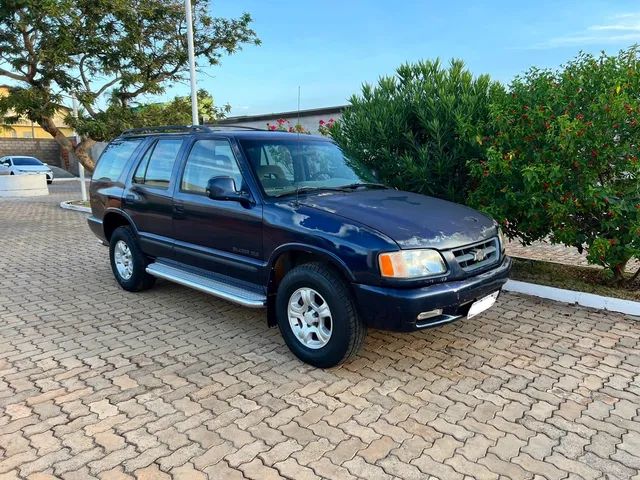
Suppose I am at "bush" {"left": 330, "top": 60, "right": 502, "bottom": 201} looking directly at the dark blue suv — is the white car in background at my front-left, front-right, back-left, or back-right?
back-right

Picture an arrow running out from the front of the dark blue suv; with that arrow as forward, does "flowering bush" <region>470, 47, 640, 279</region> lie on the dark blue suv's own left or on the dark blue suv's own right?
on the dark blue suv's own left

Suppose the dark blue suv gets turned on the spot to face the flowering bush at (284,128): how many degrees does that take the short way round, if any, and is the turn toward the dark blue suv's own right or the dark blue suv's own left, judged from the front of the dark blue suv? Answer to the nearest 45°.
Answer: approximately 135° to the dark blue suv's own left

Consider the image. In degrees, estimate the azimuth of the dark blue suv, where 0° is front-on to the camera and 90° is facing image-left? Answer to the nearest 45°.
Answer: approximately 315°

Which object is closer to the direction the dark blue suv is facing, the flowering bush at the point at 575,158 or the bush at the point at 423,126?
the flowering bush

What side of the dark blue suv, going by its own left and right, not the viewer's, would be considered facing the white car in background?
back
